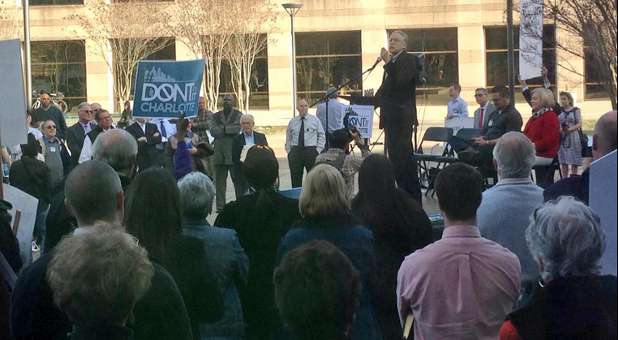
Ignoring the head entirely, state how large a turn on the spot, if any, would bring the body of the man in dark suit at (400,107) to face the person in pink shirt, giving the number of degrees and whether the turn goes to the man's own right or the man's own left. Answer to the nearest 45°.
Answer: approximately 45° to the man's own left

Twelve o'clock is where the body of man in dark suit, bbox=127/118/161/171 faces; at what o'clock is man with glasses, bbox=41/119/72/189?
The man with glasses is roughly at 3 o'clock from the man in dark suit.

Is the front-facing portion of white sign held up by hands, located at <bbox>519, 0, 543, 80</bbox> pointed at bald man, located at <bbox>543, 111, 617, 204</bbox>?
yes

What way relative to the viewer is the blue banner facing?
toward the camera

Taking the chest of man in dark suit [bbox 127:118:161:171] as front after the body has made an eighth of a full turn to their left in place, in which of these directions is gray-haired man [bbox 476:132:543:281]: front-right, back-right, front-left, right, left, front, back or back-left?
front-right

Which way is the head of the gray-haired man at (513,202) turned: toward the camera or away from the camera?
away from the camera

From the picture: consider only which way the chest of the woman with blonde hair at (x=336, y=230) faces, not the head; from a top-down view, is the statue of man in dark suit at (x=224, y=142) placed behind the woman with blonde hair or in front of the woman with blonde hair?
in front

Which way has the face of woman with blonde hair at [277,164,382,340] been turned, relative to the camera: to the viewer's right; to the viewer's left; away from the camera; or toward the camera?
away from the camera

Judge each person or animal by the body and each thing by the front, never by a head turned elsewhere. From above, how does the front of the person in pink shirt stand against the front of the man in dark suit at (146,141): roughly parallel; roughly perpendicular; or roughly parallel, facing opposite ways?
roughly parallel, facing opposite ways

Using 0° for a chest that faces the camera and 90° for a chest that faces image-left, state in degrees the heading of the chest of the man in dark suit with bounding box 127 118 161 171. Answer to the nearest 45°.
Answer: approximately 0°

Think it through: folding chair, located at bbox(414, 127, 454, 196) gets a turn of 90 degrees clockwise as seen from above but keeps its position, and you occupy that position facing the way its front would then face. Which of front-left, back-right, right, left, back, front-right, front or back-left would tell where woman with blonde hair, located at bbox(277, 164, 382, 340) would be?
back-left

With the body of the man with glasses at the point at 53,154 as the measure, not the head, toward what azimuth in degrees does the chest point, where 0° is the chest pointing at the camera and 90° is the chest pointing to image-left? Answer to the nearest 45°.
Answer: approximately 315°
